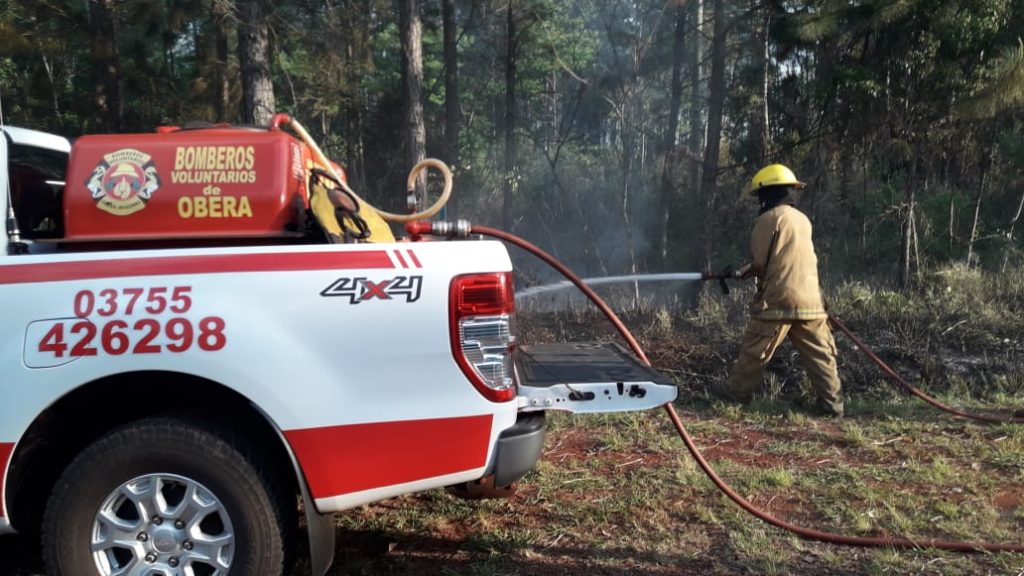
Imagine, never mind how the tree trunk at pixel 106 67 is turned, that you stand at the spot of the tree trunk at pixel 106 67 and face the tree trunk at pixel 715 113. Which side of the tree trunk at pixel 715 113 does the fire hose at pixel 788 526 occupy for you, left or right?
right

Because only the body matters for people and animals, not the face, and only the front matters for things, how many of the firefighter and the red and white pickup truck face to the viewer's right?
0

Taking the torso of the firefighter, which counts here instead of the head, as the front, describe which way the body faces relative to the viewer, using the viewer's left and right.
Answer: facing away from the viewer and to the left of the viewer

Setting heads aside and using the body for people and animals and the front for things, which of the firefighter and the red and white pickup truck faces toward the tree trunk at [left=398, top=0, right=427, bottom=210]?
the firefighter

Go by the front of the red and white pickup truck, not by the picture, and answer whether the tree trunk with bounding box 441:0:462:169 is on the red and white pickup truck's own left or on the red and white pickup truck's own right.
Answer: on the red and white pickup truck's own right

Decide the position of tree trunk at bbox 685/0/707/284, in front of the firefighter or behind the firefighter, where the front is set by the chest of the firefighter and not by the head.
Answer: in front

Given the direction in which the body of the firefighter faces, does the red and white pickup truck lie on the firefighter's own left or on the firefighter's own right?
on the firefighter's own left

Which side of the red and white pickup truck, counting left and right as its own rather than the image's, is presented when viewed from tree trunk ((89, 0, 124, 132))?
right

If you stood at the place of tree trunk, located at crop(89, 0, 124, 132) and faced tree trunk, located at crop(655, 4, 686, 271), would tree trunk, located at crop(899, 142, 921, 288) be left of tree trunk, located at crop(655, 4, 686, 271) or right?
right

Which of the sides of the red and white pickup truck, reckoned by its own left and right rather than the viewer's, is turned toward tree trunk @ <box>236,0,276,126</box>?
right

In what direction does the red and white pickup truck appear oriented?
to the viewer's left
